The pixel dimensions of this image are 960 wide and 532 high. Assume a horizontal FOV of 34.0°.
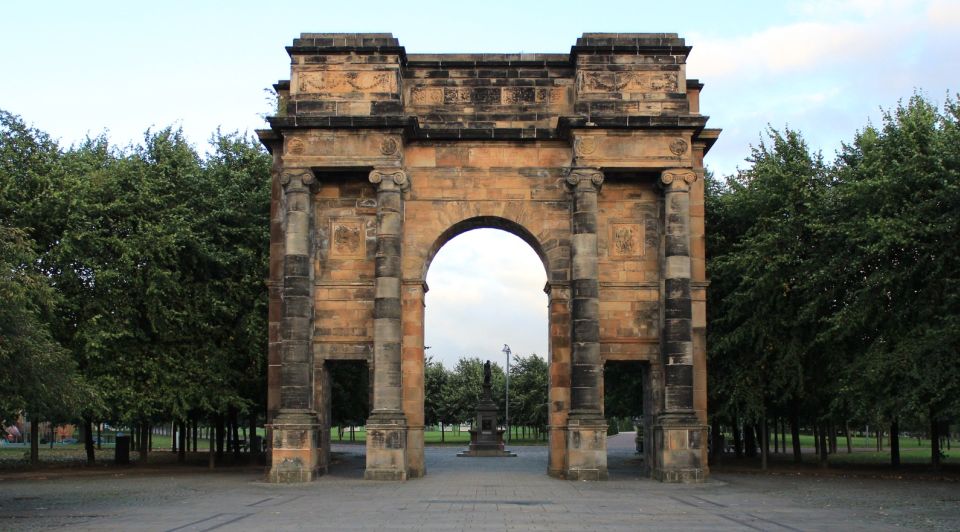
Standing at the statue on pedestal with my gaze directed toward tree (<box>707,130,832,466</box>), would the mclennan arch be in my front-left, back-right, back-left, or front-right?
front-right

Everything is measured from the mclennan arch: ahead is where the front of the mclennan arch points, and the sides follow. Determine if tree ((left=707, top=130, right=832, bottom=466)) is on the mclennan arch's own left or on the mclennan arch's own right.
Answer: on the mclennan arch's own left

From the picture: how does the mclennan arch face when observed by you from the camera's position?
facing the viewer

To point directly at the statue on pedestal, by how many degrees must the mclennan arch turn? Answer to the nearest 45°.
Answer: approximately 180°

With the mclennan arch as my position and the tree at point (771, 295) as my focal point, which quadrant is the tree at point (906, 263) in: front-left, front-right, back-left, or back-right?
front-right

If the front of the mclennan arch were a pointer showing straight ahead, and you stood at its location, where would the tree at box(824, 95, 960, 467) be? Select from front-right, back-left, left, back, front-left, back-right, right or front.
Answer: left

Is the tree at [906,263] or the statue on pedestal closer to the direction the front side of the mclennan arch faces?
the tree

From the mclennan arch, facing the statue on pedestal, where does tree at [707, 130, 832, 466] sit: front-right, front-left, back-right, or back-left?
front-right
